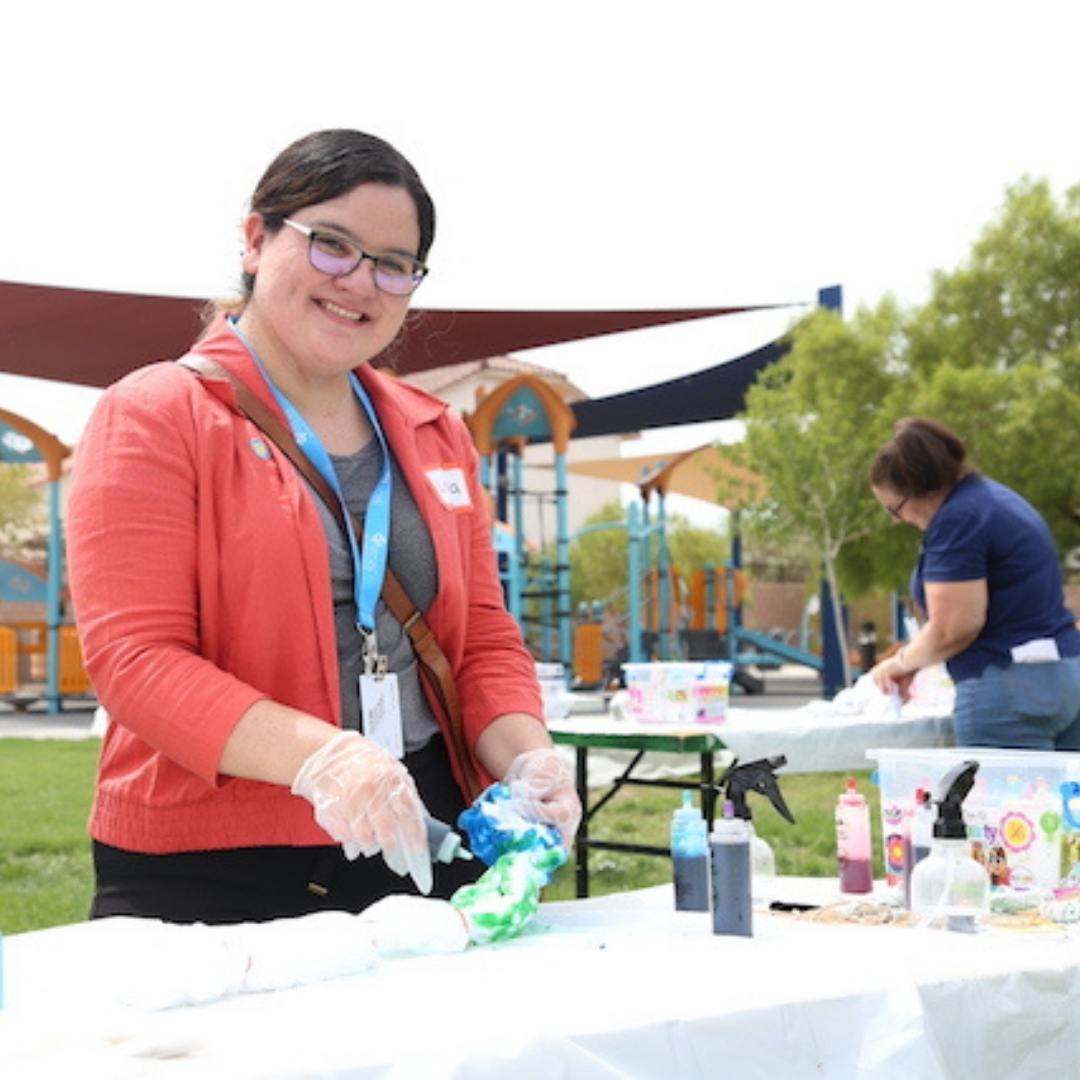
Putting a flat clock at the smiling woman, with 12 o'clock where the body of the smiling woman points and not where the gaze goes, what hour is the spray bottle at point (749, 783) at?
The spray bottle is roughly at 10 o'clock from the smiling woman.

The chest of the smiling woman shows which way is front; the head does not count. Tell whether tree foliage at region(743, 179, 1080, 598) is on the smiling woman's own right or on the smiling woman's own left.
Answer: on the smiling woman's own left
